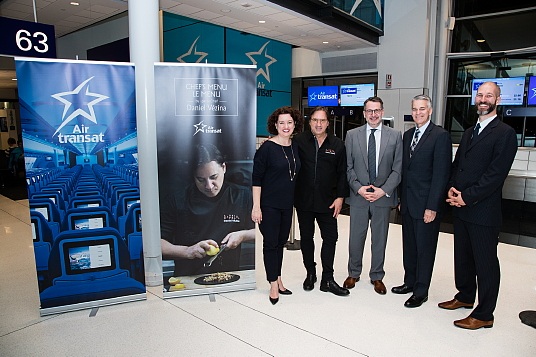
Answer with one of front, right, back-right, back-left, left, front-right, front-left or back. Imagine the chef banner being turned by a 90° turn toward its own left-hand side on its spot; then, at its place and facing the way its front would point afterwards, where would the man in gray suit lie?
front

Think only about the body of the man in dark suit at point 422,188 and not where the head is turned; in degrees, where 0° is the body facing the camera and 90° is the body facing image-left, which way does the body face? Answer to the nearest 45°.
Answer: approximately 45°

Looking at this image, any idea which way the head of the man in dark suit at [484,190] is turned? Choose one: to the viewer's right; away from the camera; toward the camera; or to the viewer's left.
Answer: toward the camera

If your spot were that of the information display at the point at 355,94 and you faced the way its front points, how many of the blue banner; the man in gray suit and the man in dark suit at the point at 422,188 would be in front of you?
3

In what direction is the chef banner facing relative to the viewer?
toward the camera

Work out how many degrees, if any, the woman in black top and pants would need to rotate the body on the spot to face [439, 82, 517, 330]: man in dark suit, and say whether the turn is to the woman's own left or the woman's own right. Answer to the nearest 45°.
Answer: approximately 45° to the woman's own left

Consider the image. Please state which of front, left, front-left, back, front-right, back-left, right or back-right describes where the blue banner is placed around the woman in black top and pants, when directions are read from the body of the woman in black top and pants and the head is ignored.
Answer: back-right

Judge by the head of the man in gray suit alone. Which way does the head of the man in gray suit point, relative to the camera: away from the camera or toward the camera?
toward the camera

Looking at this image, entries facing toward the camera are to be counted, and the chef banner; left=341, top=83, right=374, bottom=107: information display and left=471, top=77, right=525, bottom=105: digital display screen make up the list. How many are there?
3

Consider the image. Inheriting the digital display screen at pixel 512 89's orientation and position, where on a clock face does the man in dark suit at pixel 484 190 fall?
The man in dark suit is roughly at 12 o'clock from the digital display screen.

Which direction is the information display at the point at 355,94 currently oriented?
toward the camera

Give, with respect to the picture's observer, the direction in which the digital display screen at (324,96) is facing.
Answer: facing the viewer

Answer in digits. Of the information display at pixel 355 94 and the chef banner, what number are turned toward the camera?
2

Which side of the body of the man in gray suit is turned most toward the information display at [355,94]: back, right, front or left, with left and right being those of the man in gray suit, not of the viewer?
back

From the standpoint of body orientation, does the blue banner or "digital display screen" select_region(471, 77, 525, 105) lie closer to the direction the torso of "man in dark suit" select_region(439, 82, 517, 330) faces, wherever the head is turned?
the blue banner

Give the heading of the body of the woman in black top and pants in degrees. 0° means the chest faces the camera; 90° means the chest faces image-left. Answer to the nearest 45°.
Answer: approximately 315°
